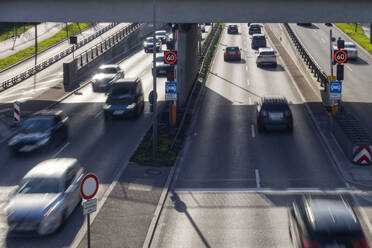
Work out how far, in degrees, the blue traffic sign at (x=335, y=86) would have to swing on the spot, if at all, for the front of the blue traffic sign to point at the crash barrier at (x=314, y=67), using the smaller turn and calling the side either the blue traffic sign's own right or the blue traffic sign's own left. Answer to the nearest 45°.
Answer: approximately 180°

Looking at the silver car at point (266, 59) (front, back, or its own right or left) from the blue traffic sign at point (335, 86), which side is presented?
back

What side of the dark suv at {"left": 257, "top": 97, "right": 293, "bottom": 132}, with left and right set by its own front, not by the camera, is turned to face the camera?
back

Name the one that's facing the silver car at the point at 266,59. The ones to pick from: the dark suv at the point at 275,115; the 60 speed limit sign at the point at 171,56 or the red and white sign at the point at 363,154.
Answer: the dark suv

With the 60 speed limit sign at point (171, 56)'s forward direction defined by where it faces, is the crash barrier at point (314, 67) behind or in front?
behind

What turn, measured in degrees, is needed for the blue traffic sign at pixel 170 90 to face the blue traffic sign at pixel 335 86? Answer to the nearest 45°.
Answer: approximately 90° to its left

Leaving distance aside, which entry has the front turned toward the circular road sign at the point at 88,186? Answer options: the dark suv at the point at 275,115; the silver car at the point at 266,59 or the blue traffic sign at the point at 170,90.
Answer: the blue traffic sign

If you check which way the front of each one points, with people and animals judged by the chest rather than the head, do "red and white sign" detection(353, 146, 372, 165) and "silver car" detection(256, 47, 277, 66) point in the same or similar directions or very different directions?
very different directions

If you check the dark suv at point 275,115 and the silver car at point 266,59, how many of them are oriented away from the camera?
2

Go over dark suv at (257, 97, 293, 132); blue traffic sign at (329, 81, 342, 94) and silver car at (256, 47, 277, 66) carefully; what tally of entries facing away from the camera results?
2

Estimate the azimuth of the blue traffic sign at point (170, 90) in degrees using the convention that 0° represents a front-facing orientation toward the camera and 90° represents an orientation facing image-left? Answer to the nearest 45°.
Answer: approximately 0°
